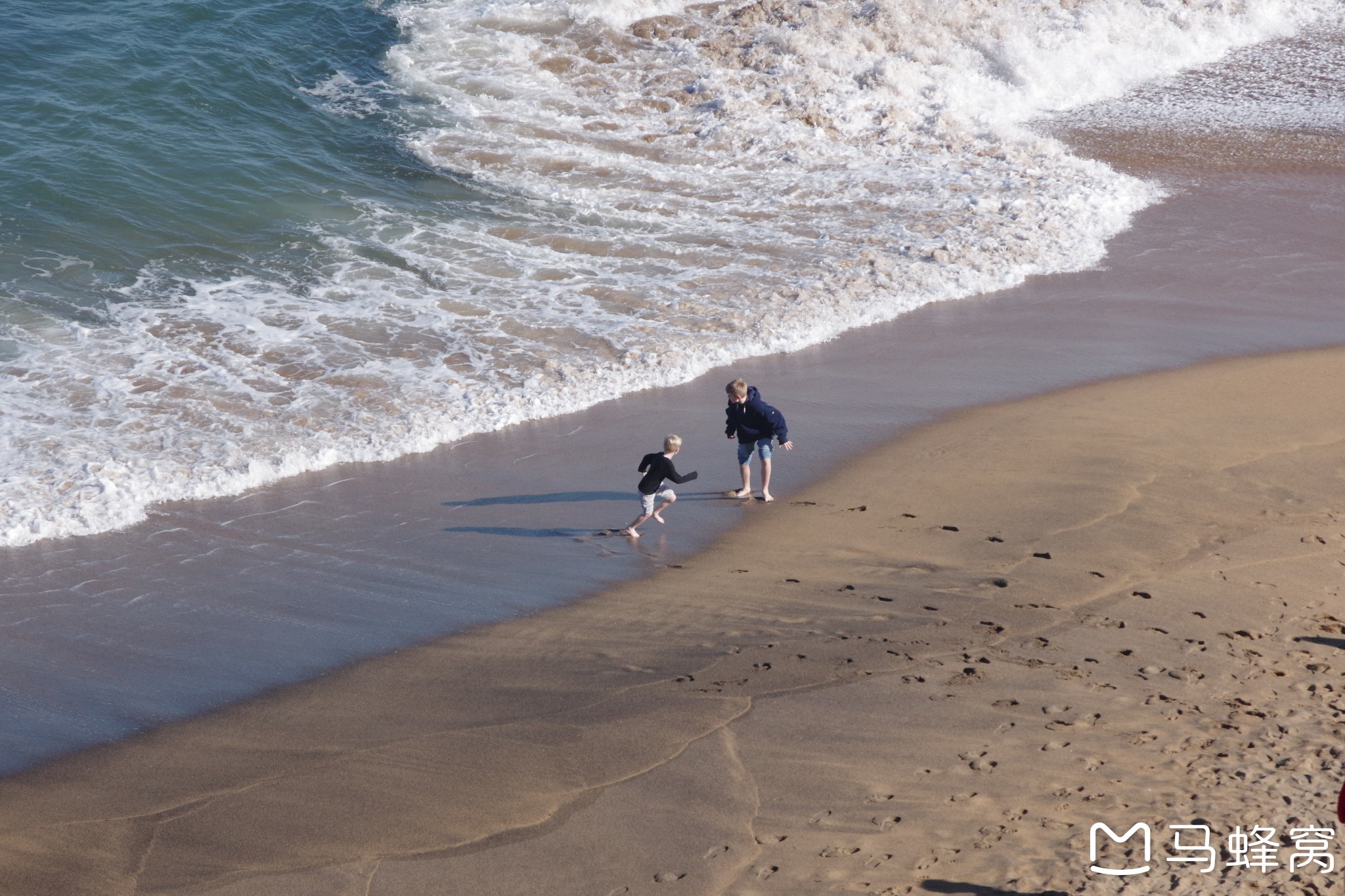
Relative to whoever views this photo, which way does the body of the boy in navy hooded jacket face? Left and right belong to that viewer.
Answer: facing the viewer and to the left of the viewer

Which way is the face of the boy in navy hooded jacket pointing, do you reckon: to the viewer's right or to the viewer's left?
to the viewer's left

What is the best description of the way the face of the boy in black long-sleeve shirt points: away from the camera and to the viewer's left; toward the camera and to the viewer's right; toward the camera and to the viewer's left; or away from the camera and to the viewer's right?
away from the camera and to the viewer's right

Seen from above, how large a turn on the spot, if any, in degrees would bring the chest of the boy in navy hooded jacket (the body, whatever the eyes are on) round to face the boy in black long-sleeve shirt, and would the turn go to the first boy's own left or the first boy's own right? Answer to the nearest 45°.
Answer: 0° — they already face them
